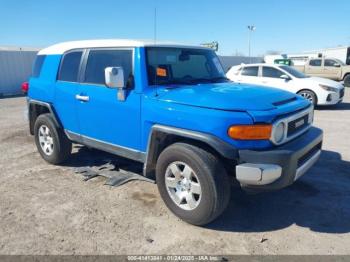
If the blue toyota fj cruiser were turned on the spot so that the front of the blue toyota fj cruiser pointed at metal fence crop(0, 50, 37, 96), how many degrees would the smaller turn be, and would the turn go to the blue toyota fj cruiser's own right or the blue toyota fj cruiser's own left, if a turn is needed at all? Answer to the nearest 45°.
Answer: approximately 180°

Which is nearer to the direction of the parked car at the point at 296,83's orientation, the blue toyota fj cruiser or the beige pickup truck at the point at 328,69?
the blue toyota fj cruiser

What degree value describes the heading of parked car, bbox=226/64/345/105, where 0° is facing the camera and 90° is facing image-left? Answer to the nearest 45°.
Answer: approximately 315°

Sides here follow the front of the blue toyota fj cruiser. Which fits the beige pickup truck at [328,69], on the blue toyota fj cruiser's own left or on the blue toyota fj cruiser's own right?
on the blue toyota fj cruiser's own left

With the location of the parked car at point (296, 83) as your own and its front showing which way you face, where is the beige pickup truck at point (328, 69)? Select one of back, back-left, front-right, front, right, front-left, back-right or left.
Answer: back-left

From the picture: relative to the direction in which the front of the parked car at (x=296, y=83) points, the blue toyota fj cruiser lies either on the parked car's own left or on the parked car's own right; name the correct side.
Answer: on the parked car's own right

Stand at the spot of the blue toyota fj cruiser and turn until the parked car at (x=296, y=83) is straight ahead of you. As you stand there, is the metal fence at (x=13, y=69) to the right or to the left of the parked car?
left

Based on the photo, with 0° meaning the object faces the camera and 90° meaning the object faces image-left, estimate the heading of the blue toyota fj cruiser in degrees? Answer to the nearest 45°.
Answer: approximately 315°
